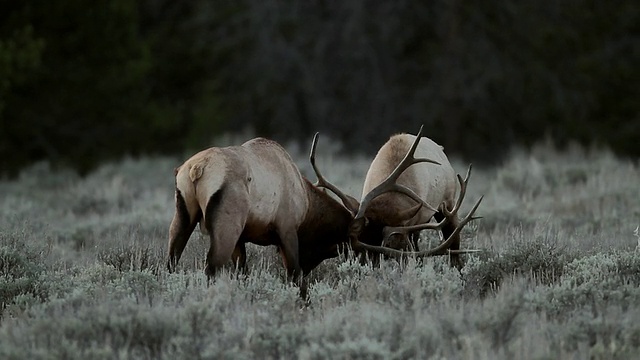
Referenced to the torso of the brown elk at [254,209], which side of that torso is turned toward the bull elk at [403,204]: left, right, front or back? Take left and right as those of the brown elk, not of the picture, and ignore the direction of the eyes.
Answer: front

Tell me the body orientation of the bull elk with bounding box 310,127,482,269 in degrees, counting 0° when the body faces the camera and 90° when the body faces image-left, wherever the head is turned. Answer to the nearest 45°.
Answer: approximately 45°

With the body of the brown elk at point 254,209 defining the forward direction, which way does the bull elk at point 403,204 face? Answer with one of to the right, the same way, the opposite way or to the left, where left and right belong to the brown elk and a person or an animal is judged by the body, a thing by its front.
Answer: the opposite way

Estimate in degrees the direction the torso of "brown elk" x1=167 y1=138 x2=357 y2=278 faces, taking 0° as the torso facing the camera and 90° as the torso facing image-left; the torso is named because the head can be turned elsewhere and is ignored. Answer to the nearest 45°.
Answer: approximately 225°

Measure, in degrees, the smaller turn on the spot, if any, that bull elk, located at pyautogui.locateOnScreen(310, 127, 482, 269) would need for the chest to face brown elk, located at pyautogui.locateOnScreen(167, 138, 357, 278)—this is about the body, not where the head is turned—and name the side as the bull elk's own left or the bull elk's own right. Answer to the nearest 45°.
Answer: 0° — it already faces it
